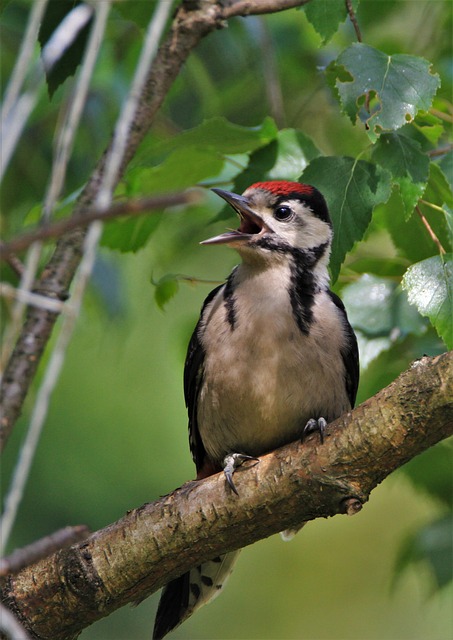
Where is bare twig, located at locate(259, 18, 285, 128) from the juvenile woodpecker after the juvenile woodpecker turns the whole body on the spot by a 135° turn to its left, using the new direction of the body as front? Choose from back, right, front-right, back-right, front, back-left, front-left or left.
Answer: front-left

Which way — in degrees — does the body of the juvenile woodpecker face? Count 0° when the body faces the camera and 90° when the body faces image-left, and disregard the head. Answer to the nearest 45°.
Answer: approximately 0°

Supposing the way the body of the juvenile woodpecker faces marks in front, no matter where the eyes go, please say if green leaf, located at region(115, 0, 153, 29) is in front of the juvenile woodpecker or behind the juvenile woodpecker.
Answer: behind

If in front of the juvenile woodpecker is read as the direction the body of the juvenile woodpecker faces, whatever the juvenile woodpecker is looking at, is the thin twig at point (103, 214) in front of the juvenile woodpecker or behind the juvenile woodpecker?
in front
